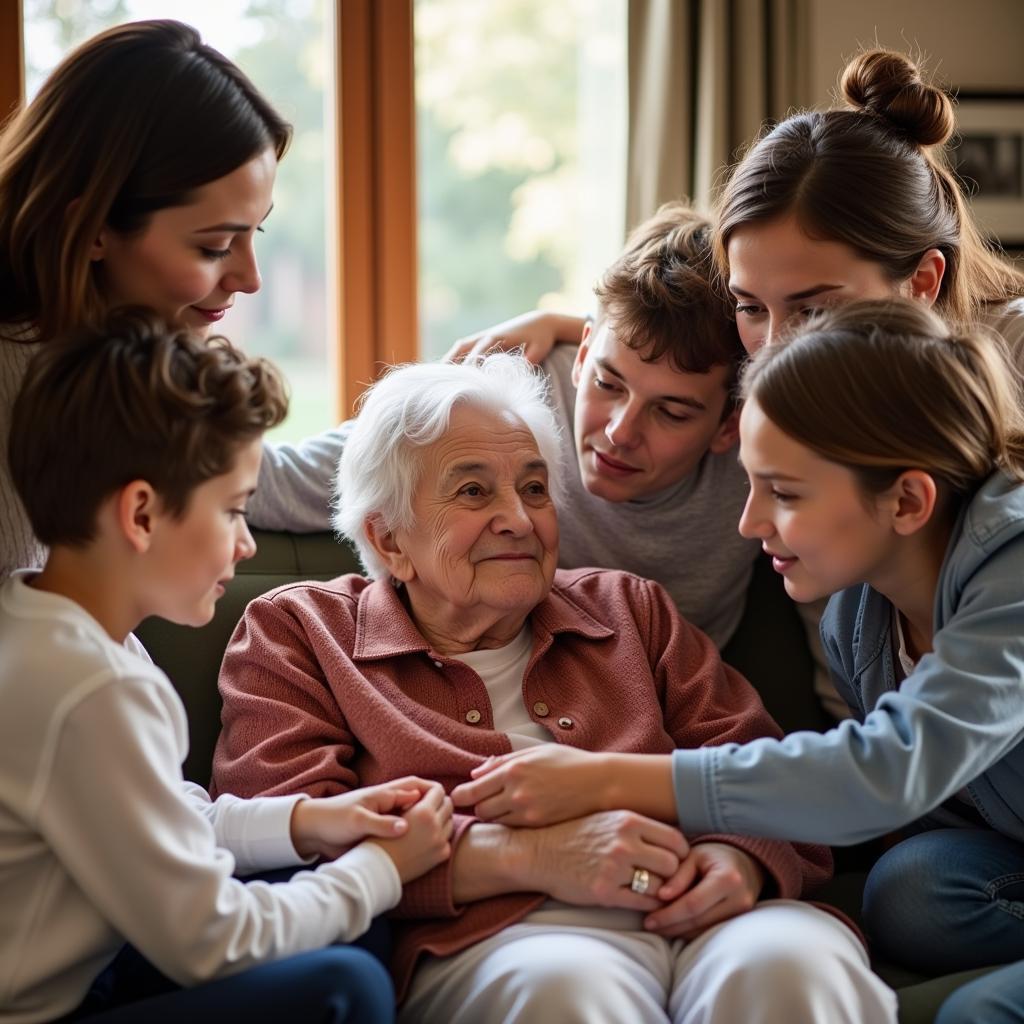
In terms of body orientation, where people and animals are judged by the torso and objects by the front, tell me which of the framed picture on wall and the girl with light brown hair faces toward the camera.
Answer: the framed picture on wall

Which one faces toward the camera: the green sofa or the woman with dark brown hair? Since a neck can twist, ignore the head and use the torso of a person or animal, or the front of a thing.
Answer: the green sofa

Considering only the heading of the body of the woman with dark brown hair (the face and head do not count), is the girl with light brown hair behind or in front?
in front

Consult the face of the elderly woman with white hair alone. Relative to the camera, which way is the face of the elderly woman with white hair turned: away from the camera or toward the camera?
toward the camera

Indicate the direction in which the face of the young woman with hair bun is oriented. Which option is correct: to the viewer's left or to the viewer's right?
to the viewer's left

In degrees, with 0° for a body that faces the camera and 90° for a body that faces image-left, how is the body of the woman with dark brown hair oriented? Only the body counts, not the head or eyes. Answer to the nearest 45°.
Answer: approximately 270°

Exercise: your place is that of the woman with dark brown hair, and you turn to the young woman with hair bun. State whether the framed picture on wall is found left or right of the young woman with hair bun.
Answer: left

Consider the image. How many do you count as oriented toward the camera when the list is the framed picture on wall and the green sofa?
2

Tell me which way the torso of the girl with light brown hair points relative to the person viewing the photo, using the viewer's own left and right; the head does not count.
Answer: facing to the left of the viewer

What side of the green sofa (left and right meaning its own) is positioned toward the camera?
front

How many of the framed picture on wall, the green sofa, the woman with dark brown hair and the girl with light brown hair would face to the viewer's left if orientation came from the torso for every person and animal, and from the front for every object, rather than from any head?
1

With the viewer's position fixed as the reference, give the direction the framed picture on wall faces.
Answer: facing the viewer
